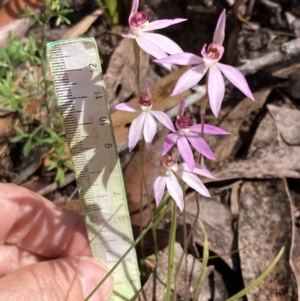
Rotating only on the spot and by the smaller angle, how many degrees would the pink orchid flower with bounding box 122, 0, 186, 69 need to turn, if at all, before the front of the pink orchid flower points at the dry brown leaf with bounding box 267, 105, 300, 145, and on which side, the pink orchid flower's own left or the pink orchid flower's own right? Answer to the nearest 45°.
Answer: approximately 90° to the pink orchid flower's own left

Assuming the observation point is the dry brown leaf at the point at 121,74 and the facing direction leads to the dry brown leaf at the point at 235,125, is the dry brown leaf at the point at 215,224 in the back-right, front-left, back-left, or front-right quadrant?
front-right

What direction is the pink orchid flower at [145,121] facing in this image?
toward the camera

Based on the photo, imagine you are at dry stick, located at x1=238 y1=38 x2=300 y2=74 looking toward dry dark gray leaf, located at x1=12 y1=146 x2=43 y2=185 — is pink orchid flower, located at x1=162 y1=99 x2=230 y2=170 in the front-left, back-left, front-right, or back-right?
front-left

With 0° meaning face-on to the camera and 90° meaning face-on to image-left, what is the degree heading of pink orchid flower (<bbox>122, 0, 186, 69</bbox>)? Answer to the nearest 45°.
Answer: approximately 315°

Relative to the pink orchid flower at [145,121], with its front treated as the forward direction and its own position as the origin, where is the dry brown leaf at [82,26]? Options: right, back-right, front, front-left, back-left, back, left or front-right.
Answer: back

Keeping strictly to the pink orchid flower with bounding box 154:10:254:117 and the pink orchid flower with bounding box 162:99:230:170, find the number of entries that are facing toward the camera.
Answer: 2

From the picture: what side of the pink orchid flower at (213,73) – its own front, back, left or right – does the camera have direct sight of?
front

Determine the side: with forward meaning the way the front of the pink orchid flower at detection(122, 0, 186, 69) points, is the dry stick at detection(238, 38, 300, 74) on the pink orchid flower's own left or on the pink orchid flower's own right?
on the pink orchid flower's own left

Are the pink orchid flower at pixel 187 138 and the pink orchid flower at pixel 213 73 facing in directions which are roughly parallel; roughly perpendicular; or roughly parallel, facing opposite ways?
roughly parallel

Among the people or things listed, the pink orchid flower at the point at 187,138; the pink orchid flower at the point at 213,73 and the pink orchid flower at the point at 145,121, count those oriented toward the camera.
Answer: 3
